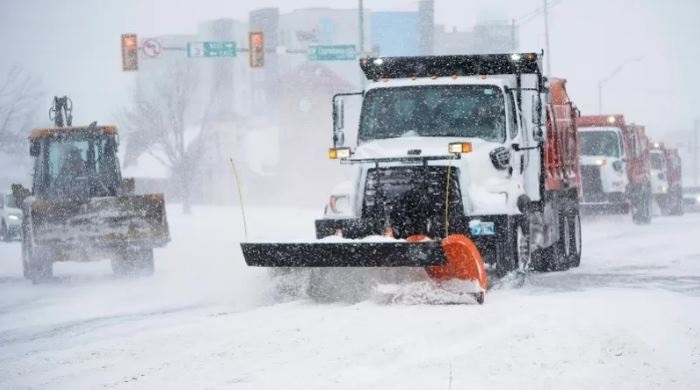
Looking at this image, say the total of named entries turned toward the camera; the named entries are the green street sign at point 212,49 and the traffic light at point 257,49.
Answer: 2

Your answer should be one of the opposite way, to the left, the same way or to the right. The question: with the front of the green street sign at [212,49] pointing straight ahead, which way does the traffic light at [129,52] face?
the same way

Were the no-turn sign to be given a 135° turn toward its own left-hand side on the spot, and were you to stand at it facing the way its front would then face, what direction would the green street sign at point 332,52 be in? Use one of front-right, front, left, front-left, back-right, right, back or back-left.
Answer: front-right

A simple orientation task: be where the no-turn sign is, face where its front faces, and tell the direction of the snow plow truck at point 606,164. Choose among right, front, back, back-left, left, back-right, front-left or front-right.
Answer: front-left

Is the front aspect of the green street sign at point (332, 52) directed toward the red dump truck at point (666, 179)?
no

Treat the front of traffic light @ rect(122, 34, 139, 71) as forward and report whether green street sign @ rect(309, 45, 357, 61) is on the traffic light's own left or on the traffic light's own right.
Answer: on the traffic light's own left

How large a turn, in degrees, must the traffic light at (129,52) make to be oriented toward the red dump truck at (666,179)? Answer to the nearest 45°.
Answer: approximately 90° to its left

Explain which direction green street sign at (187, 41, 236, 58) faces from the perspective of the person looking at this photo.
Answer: facing the viewer

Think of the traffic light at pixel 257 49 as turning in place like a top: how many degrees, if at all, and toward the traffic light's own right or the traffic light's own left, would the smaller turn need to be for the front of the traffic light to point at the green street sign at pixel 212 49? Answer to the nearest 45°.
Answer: approximately 135° to the traffic light's own right

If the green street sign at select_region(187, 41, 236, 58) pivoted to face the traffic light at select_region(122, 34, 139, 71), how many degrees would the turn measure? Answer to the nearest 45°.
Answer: approximately 45° to its right

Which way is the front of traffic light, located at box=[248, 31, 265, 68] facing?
toward the camera

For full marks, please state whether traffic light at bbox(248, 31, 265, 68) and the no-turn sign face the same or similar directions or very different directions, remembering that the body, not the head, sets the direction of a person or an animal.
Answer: same or similar directions

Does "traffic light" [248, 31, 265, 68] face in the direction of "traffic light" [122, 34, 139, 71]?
no

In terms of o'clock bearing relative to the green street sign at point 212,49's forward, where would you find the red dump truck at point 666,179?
The red dump truck is roughly at 9 o'clock from the green street sign.

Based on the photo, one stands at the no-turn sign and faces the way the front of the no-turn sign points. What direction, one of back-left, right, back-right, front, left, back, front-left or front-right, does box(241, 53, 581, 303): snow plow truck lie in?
front

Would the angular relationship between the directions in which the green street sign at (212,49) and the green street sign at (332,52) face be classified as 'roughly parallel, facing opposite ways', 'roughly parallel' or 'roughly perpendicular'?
roughly parallel
